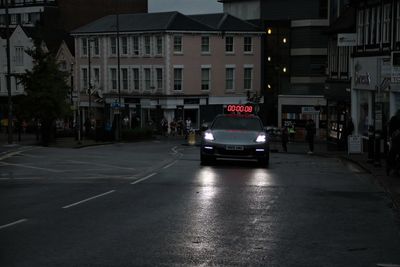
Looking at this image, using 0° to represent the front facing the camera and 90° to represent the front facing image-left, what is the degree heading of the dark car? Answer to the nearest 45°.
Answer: approximately 0°

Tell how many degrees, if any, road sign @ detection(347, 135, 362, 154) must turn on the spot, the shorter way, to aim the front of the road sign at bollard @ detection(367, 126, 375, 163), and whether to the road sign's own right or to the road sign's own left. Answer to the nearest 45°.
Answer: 0° — it already faces it

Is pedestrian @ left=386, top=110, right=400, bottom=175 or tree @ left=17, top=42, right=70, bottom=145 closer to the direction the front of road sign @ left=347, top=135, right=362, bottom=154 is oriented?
the pedestrian

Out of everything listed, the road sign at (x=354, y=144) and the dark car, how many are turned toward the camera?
2

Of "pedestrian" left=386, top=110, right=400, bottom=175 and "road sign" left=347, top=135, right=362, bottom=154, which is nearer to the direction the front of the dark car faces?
the pedestrian

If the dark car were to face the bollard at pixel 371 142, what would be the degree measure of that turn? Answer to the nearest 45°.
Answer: approximately 90° to its left
